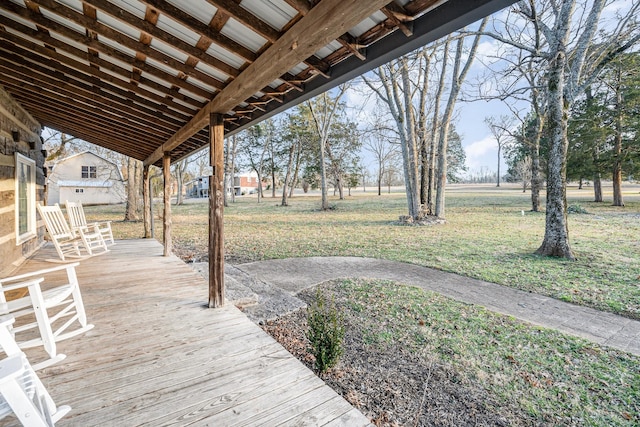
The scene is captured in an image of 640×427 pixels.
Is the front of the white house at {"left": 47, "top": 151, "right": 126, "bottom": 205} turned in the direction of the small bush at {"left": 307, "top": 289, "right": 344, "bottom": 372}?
yes

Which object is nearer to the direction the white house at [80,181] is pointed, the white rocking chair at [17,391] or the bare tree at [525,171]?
the white rocking chair

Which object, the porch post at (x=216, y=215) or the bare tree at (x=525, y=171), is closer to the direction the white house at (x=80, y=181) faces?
the porch post

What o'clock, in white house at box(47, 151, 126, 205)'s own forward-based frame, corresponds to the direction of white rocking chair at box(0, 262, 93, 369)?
The white rocking chair is roughly at 12 o'clock from the white house.

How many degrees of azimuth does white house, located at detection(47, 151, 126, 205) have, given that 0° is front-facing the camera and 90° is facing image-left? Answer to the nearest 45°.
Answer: approximately 0°

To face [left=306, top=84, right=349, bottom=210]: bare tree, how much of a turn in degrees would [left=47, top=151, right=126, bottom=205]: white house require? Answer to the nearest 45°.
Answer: approximately 45° to its left

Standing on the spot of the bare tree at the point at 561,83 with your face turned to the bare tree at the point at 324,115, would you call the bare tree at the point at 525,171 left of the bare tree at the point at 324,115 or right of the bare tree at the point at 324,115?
right

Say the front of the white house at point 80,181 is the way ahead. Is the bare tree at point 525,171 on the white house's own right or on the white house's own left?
on the white house's own left

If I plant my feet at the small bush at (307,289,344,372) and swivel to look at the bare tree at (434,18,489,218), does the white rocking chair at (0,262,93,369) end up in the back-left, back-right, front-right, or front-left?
back-left
